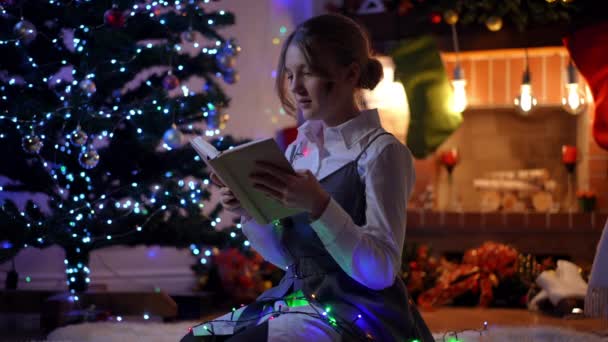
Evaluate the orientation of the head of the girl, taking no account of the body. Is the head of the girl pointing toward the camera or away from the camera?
toward the camera

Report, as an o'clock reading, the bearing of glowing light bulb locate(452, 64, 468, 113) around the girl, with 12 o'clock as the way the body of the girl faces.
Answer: The glowing light bulb is roughly at 5 o'clock from the girl.

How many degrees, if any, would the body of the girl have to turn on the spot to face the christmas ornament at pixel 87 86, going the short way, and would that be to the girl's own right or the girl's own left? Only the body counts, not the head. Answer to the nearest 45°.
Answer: approximately 90° to the girl's own right

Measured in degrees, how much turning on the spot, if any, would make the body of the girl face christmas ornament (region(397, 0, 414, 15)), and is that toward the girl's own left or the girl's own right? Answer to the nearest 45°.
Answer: approximately 135° to the girl's own right

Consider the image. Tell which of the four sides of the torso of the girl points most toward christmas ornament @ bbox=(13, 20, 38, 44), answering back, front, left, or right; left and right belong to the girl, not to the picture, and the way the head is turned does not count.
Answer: right

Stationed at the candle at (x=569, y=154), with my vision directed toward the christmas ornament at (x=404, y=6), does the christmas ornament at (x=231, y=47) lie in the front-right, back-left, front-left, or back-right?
front-left

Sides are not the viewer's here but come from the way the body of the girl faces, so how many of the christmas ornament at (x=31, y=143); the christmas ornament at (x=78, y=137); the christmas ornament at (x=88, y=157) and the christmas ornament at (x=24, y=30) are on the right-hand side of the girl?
4

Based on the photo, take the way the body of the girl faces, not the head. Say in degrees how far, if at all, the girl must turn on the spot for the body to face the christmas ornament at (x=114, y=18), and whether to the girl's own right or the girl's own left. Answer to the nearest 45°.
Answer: approximately 90° to the girl's own right

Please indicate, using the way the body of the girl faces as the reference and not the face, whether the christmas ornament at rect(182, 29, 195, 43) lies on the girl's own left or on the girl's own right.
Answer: on the girl's own right

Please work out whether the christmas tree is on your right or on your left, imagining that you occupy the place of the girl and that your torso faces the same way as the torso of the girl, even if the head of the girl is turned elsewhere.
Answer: on your right
